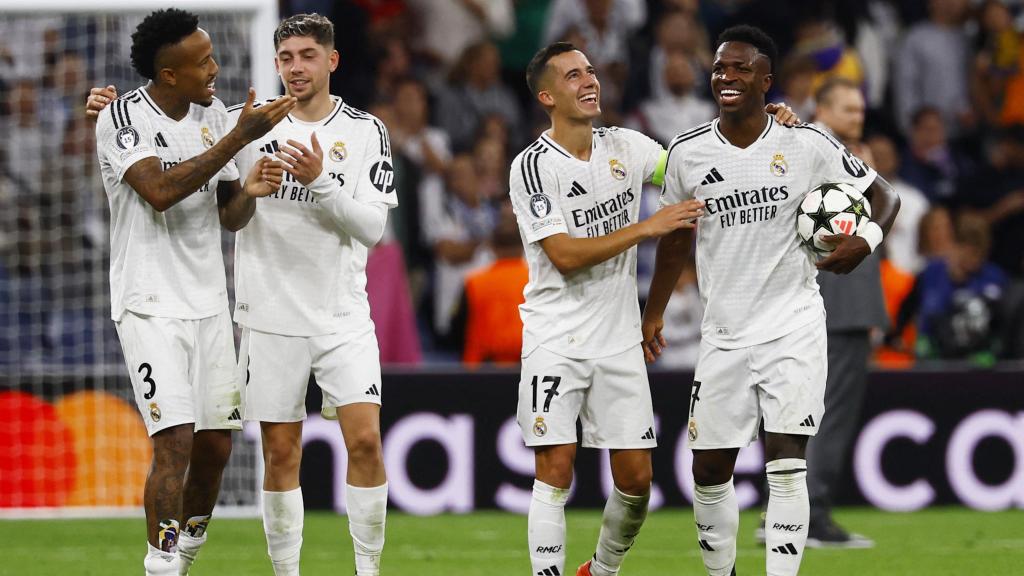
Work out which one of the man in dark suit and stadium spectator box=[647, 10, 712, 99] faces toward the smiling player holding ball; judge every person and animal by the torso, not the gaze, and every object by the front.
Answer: the stadium spectator

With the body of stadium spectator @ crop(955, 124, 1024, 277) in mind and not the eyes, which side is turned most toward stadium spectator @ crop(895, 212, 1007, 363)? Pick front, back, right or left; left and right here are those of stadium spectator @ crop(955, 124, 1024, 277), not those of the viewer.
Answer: front

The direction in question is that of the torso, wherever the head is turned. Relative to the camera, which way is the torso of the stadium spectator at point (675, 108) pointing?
toward the camera

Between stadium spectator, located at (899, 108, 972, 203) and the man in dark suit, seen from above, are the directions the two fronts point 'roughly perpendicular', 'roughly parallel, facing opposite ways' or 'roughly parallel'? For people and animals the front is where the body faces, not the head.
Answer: roughly perpendicular

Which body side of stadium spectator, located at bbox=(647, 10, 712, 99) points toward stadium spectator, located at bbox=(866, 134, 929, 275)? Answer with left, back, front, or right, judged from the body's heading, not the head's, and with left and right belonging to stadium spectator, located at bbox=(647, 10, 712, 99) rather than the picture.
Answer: left

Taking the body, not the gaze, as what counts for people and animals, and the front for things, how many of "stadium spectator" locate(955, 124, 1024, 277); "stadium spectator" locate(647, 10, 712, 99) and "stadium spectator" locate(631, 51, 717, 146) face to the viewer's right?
0

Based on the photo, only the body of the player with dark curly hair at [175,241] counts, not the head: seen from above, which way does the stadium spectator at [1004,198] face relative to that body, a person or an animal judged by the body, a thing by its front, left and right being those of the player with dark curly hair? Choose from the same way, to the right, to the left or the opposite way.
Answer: to the right

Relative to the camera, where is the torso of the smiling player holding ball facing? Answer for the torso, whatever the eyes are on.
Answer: toward the camera

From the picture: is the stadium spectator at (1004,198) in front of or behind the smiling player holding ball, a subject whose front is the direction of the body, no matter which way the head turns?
behind
